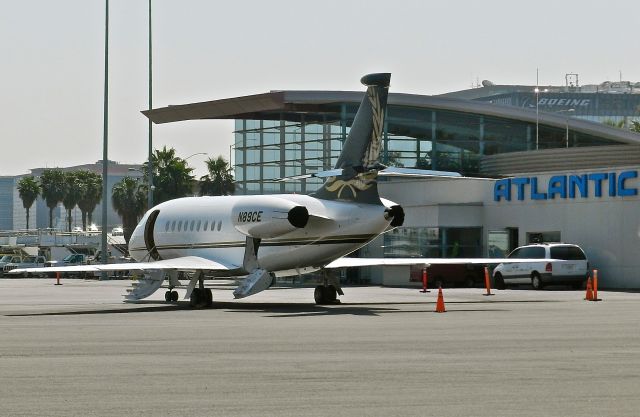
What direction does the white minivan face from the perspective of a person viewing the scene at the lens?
facing away from the viewer and to the left of the viewer

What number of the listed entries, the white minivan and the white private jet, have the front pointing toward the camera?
0

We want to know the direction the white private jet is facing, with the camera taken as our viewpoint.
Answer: facing away from the viewer and to the left of the viewer

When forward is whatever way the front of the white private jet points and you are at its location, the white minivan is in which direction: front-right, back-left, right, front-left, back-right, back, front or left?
right

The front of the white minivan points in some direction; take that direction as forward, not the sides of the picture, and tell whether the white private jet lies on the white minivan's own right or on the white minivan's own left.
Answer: on the white minivan's own left
